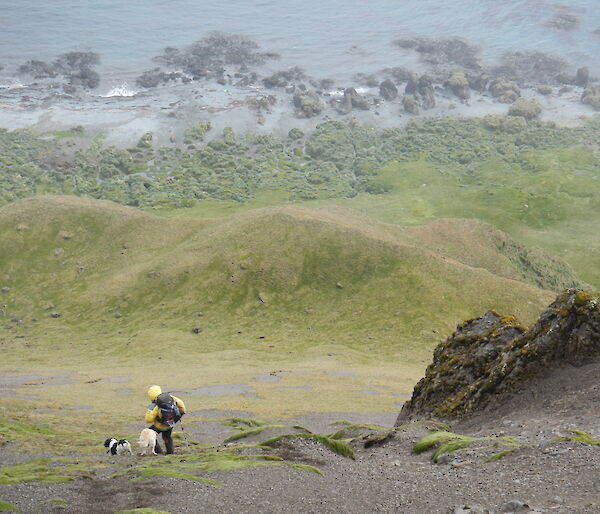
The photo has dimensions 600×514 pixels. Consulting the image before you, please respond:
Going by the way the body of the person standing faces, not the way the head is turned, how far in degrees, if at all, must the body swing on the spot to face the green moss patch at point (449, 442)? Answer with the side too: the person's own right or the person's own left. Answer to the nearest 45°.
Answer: approximately 135° to the person's own right

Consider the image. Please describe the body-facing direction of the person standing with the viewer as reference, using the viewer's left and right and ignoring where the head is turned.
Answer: facing away from the viewer and to the left of the viewer

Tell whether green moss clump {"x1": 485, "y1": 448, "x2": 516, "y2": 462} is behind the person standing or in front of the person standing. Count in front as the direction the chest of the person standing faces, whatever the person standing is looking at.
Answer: behind
